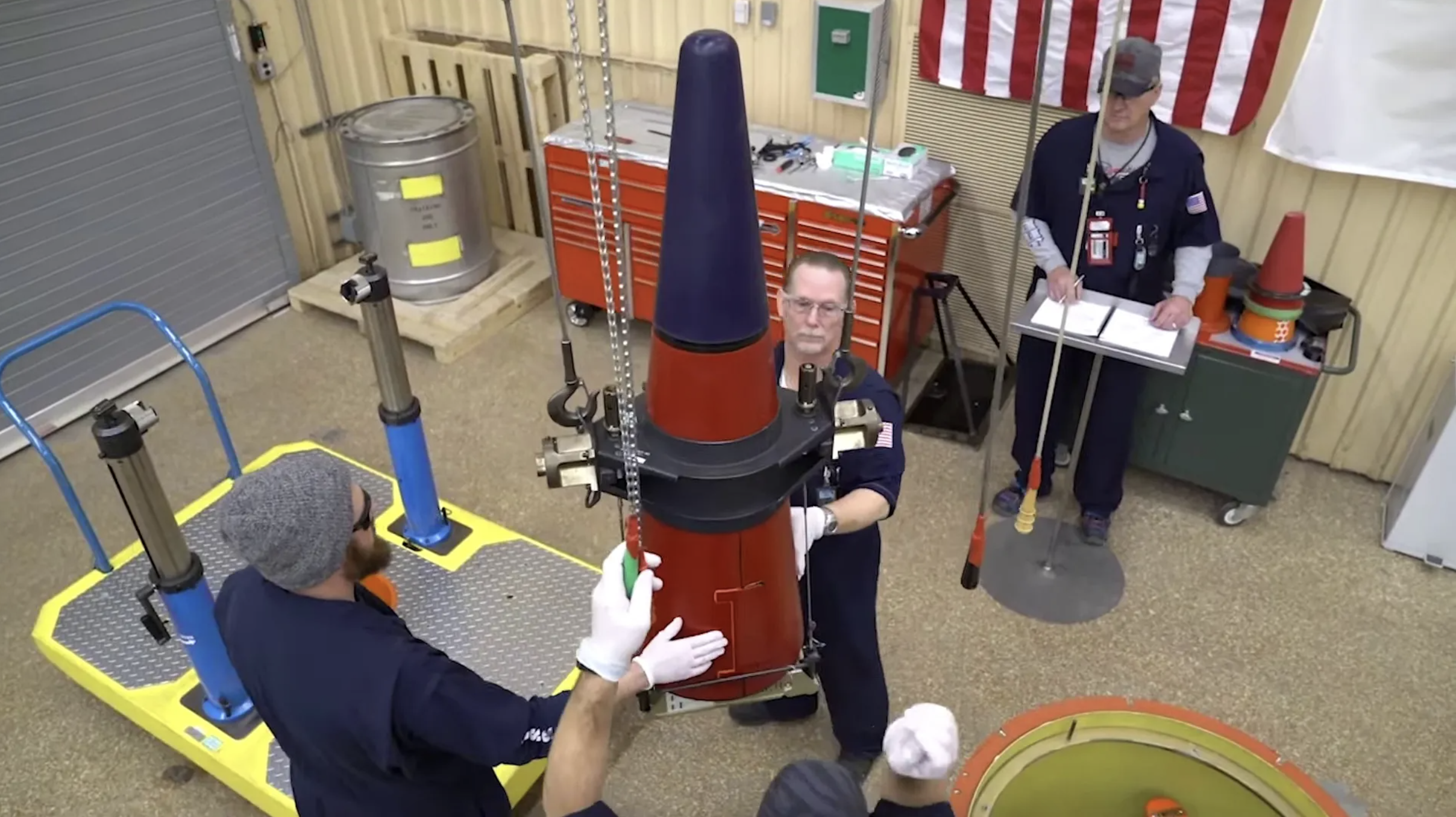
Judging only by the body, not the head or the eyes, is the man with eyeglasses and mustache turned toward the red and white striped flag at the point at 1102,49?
no

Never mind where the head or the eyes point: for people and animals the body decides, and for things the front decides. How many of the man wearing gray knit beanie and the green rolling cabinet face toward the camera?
1

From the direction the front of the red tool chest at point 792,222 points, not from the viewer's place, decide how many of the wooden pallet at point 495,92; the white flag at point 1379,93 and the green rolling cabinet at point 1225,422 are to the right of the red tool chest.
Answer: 1

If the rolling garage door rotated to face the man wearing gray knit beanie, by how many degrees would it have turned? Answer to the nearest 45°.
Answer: approximately 45° to its right

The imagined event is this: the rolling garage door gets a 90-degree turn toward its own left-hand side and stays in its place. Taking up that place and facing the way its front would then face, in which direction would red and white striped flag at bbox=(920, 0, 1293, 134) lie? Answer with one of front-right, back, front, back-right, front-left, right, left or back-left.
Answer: right

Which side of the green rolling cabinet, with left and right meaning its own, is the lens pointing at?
front

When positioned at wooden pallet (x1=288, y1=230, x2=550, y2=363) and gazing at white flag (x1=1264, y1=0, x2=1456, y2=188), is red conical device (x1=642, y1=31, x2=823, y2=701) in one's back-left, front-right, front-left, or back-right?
front-right

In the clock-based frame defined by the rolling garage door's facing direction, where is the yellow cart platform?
The yellow cart platform is roughly at 1 o'clock from the rolling garage door.

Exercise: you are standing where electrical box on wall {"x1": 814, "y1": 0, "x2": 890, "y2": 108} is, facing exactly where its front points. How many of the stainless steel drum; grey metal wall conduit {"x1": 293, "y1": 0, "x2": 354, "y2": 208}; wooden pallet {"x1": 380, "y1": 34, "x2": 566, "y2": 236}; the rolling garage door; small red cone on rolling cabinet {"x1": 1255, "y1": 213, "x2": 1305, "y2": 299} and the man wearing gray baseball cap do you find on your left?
2

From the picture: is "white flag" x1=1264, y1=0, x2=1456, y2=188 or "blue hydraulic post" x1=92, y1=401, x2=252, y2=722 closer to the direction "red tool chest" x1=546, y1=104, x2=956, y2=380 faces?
the blue hydraulic post

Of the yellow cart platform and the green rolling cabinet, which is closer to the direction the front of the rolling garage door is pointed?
the green rolling cabinet

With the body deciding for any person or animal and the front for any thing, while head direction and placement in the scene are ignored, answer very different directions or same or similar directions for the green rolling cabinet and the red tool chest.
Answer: same or similar directions

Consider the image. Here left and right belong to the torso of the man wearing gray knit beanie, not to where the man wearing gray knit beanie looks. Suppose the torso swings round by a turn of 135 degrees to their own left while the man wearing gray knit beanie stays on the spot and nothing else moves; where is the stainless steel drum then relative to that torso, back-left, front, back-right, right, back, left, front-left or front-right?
right

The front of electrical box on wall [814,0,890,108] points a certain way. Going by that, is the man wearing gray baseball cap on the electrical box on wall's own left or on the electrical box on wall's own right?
on the electrical box on wall's own left

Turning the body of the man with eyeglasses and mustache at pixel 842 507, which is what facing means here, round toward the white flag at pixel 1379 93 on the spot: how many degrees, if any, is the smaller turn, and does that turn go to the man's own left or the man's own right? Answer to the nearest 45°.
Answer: approximately 180°

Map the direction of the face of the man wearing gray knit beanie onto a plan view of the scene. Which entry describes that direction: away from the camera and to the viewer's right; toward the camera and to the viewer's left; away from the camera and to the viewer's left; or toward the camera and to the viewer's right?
away from the camera and to the viewer's right

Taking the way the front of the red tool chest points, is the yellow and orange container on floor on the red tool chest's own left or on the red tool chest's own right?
on the red tool chest's own left

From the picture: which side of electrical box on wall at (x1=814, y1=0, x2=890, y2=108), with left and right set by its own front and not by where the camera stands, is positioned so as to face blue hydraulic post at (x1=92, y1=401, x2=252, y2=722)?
front

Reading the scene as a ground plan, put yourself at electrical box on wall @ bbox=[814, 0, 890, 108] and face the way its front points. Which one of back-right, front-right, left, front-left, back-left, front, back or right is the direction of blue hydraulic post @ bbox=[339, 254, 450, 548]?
front

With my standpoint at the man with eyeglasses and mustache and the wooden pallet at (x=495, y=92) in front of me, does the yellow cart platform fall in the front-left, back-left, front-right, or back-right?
front-left
